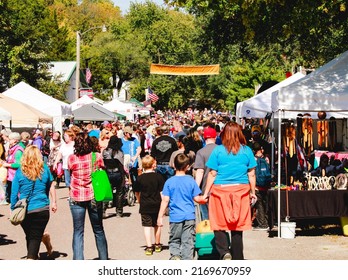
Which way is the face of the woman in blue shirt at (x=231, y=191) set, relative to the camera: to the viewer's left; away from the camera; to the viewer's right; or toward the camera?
away from the camera

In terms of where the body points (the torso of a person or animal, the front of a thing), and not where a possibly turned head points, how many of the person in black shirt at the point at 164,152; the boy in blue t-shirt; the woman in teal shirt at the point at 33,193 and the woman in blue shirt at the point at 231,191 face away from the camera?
4

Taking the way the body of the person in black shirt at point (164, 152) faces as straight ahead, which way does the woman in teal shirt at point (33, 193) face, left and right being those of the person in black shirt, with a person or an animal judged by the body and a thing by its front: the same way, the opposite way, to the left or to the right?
the same way

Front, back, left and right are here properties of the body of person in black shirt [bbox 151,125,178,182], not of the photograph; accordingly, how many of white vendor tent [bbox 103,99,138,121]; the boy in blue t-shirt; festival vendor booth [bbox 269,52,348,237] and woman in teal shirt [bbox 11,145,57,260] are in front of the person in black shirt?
1

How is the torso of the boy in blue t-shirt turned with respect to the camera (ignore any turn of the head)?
away from the camera

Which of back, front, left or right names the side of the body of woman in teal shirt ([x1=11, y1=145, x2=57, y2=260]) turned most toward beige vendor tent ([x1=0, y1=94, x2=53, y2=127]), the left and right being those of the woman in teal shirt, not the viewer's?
front

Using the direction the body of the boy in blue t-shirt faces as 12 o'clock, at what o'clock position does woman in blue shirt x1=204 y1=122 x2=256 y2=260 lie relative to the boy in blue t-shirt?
The woman in blue shirt is roughly at 4 o'clock from the boy in blue t-shirt.

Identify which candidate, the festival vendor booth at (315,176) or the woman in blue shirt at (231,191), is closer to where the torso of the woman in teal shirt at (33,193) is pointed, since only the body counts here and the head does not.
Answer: the festival vendor booth

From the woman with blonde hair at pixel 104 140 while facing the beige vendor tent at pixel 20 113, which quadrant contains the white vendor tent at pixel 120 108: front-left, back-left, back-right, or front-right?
front-right

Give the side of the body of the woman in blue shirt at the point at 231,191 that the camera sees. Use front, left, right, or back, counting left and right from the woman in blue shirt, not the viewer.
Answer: back

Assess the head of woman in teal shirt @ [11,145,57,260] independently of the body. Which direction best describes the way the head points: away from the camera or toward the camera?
away from the camera

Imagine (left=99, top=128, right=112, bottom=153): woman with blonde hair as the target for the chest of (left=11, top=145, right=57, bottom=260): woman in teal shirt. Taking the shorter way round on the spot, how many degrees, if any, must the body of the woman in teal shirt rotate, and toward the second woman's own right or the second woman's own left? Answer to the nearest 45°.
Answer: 0° — they already face them

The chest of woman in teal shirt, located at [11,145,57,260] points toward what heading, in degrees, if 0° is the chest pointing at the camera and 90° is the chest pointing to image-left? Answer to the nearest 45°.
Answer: approximately 180°

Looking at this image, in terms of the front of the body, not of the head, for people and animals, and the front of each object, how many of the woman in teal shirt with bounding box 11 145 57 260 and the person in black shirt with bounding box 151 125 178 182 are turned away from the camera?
2

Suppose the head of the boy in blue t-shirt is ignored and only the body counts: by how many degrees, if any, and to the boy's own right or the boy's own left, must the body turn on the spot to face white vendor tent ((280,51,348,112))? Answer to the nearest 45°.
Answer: approximately 45° to the boy's own right

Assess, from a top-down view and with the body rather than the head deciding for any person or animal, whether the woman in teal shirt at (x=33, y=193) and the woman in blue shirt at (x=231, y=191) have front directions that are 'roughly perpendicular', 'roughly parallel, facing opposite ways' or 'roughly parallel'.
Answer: roughly parallel

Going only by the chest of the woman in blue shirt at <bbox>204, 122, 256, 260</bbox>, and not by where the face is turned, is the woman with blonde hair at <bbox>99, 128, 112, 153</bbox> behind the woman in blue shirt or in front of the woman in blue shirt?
in front

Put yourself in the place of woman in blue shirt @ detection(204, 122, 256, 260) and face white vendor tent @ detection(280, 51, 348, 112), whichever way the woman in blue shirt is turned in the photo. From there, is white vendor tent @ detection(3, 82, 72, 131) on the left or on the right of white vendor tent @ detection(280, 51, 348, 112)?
left

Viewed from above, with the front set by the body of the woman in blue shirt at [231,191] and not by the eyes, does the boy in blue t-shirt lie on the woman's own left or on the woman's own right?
on the woman's own left
